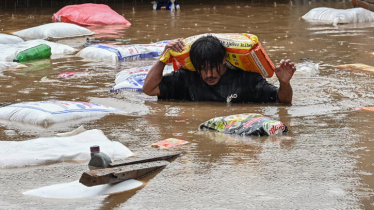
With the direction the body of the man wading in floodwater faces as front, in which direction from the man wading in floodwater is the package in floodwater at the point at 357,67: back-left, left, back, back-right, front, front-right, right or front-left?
back-left

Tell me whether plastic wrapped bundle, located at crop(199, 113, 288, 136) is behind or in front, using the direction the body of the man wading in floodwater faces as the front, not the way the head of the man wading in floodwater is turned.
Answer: in front

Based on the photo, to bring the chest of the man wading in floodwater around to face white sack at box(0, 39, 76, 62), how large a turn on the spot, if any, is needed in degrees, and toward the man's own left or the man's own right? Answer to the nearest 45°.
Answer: approximately 135° to the man's own right

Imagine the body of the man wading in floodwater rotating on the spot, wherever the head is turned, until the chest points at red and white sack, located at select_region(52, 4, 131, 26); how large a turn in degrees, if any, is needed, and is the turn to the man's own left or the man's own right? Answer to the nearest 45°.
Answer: approximately 180°

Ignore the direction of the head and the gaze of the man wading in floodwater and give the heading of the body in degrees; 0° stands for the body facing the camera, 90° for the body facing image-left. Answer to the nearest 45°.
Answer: approximately 0°

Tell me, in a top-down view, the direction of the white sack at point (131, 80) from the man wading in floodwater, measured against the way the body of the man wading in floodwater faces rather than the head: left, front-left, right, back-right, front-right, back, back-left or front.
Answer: back-right

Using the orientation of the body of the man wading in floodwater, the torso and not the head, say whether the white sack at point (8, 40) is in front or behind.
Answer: behind

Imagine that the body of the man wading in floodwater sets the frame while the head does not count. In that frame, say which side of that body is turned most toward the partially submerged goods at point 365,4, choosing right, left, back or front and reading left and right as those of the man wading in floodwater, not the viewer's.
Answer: back

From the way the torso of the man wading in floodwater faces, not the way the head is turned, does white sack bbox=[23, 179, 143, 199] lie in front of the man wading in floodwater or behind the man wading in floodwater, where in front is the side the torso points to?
in front

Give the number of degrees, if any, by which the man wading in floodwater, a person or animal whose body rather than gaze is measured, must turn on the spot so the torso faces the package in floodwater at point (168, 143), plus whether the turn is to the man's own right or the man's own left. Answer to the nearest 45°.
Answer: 0° — they already face it

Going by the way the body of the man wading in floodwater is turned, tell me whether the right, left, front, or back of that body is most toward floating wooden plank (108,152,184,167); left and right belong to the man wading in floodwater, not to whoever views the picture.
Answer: front

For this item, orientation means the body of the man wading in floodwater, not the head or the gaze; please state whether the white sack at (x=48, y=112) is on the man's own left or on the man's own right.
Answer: on the man's own right

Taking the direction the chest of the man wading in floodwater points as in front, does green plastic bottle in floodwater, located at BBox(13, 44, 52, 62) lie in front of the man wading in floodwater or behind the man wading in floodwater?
behind
